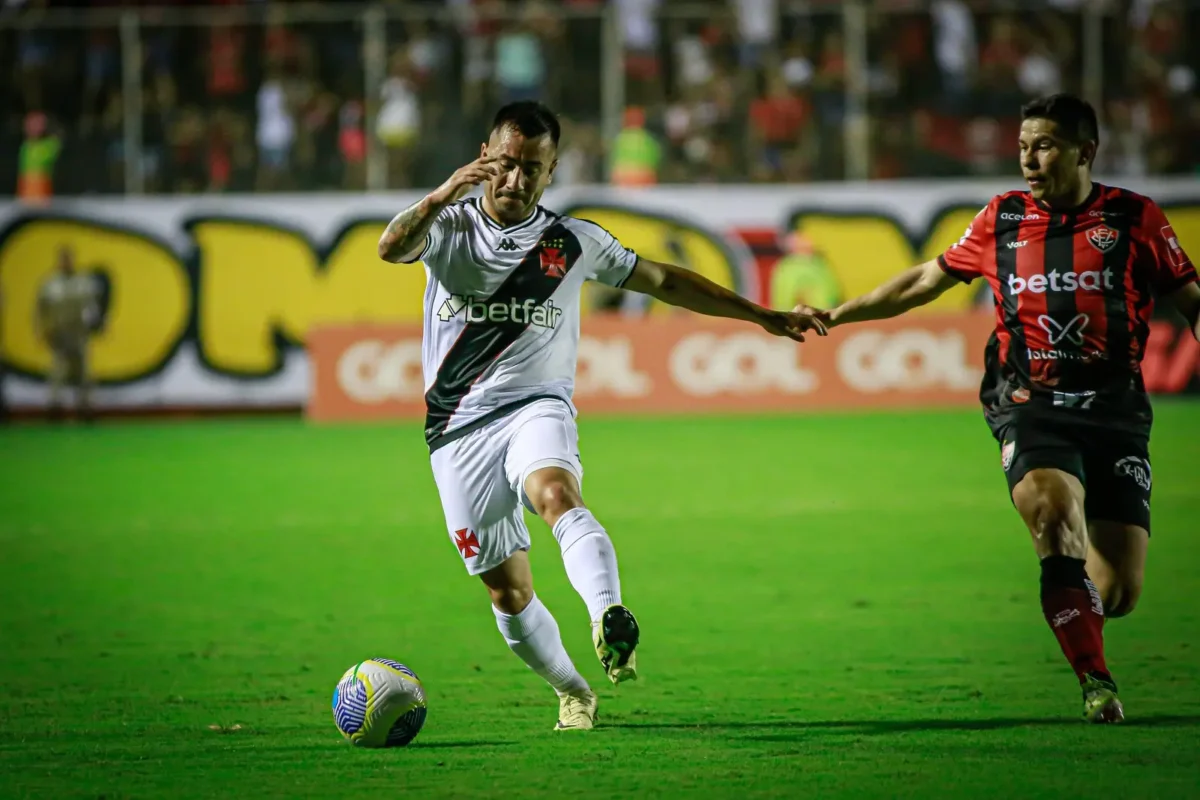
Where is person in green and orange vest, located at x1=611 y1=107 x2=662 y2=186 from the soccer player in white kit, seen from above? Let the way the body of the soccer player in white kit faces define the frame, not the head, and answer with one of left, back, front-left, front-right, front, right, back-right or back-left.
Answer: back

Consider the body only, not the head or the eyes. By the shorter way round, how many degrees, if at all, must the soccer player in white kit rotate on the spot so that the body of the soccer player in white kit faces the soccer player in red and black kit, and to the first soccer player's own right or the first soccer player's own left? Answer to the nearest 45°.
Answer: approximately 90° to the first soccer player's own left

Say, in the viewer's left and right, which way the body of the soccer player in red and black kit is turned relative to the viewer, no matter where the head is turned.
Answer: facing the viewer

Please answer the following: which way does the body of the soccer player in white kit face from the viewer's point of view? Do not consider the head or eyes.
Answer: toward the camera

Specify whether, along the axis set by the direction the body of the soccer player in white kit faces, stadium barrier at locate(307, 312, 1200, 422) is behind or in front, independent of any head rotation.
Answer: behind

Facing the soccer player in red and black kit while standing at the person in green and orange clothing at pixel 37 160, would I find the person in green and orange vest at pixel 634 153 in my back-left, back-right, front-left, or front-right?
front-left

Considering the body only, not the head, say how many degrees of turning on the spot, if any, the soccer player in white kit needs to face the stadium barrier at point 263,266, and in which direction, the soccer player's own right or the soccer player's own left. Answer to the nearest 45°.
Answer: approximately 180°

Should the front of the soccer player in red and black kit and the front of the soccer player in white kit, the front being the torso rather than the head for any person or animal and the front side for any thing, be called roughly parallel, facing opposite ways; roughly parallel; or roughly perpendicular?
roughly parallel

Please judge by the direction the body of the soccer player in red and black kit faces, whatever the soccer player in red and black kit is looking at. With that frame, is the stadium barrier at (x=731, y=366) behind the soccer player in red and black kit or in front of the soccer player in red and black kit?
behind

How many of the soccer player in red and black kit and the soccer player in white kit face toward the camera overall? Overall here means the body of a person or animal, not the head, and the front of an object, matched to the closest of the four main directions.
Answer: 2

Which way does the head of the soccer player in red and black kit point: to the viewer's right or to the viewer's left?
to the viewer's left
